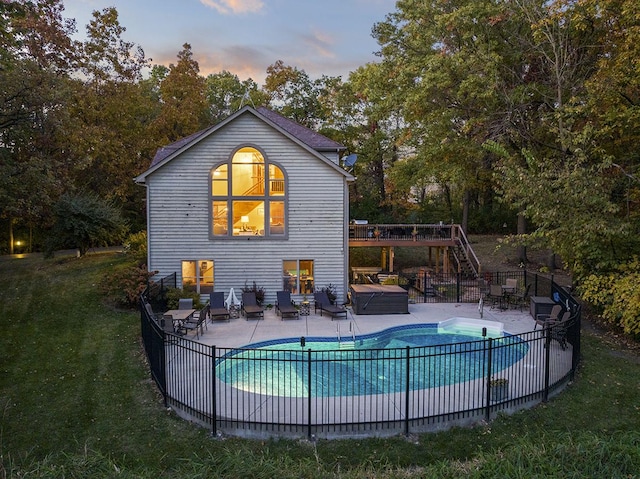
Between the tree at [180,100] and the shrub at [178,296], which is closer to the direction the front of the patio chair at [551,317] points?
the shrub

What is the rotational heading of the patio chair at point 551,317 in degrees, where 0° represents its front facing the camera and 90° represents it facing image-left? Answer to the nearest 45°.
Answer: approximately 45°

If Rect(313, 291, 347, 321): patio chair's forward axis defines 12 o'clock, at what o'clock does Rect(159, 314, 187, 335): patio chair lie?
Rect(159, 314, 187, 335): patio chair is roughly at 3 o'clock from Rect(313, 291, 347, 321): patio chair.

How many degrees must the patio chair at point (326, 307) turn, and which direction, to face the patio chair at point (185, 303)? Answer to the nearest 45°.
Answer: approximately 135° to its right

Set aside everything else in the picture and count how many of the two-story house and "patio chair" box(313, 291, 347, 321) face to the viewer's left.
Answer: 0

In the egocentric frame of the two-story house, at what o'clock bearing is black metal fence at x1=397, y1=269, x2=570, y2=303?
The black metal fence is roughly at 9 o'clock from the two-story house.

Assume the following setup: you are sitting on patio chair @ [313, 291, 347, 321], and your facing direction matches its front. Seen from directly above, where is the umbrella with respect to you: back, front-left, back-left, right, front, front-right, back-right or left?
back-right

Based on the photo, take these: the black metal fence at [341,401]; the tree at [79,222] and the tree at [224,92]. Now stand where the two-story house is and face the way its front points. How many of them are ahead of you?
1

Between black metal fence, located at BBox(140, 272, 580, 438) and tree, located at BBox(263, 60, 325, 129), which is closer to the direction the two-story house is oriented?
the black metal fence

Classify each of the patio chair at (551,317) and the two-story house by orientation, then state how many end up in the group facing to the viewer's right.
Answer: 0

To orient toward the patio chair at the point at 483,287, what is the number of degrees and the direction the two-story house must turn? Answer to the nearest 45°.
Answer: approximately 90° to its left

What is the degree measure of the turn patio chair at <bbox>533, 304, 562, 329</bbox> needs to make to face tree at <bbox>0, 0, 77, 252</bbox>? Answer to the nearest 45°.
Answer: approximately 45° to its right

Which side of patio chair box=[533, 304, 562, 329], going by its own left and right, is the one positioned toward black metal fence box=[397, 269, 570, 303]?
right

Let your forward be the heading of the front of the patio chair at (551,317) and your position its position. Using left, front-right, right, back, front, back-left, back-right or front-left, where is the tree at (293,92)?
right
